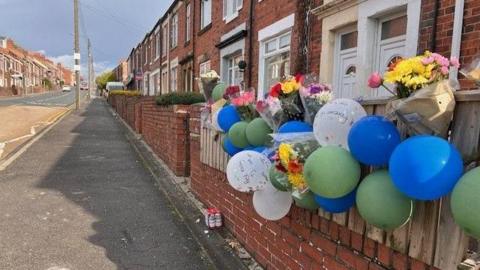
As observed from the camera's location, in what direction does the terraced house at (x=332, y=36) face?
facing the viewer and to the left of the viewer

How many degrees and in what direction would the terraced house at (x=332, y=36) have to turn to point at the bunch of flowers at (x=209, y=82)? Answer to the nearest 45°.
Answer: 0° — it already faces it

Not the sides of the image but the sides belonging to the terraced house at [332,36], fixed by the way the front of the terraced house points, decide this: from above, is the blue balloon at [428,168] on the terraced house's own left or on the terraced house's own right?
on the terraced house's own left

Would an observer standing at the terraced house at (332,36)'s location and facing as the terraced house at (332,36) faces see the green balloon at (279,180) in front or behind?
in front

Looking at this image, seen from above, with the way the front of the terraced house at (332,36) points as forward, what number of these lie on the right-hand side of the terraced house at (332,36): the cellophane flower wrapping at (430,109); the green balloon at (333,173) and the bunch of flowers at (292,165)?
0

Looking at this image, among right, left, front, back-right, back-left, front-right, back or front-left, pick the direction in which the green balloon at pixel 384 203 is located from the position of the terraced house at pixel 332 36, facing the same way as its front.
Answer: front-left

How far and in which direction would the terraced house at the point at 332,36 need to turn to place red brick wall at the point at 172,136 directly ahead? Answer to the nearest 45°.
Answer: approximately 45° to its right

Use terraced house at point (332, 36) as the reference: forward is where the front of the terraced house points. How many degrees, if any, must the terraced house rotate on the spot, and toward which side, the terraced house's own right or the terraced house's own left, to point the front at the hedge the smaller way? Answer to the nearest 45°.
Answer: approximately 90° to the terraced house's own right

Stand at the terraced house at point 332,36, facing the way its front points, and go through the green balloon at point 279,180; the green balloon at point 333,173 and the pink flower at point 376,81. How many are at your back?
0

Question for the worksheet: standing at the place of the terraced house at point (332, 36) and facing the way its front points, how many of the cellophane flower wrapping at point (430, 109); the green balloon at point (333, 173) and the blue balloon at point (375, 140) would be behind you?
0
